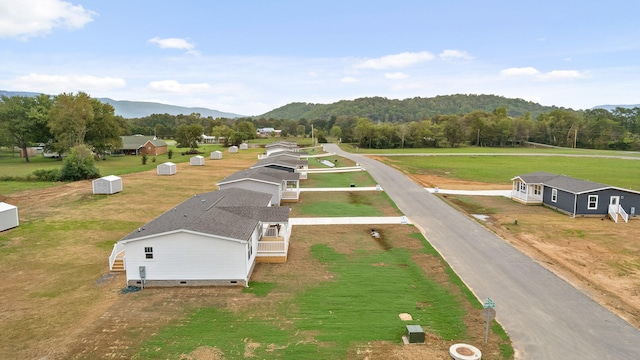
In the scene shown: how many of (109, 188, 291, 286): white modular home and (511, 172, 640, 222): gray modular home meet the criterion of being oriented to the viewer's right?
1

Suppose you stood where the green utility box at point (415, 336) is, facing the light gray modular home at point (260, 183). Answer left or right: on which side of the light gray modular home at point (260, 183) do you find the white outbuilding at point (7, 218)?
left

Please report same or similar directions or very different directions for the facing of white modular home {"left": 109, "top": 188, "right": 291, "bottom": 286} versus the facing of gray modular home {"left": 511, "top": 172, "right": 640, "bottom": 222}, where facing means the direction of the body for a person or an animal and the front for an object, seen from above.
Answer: very different directions

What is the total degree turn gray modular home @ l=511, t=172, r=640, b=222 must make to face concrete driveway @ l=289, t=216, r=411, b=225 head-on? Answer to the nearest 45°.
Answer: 0° — it already faces it

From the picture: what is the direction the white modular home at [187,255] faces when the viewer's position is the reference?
facing to the right of the viewer

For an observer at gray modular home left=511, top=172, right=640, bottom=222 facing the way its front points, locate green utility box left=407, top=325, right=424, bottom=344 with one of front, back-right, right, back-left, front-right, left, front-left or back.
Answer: front-left

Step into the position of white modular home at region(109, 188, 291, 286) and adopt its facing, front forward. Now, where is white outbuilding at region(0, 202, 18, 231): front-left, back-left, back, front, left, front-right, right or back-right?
back-left

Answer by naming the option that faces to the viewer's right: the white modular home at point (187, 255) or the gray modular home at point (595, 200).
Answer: the white modular home

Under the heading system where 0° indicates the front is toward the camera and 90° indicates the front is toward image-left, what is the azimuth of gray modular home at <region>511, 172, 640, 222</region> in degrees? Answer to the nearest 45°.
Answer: approximately 45°

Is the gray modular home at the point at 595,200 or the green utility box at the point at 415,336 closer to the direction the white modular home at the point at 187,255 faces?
the gray modular home

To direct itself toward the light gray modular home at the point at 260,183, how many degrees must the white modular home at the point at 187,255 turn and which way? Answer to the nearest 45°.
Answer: approximately 90° to its left
